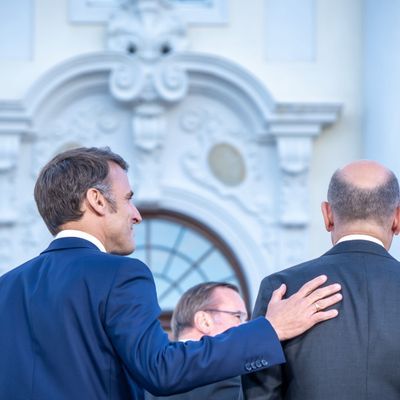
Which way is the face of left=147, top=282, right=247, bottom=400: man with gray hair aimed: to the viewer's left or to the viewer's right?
to the viewer's right

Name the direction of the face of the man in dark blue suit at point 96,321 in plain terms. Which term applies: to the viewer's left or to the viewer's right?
to the viewer's right

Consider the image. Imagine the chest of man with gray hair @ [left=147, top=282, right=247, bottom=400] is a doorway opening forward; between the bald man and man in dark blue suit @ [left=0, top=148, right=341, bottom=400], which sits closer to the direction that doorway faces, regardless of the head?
the bald man

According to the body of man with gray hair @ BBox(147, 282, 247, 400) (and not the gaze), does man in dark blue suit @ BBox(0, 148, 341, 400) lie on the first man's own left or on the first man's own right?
on the first man's own right

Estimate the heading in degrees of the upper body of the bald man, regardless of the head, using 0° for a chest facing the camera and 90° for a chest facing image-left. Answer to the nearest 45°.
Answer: approximately 180°

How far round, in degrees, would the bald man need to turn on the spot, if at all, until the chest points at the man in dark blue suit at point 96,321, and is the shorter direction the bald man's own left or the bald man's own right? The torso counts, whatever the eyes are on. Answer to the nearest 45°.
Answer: approximately 90° to the bald man's own left

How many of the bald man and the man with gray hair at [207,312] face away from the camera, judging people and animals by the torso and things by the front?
1

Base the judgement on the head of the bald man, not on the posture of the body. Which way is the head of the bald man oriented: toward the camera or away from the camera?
away from the camera

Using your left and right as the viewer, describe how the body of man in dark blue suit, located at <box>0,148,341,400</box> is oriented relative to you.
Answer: facing away from the viewer and to the right of the viewer
